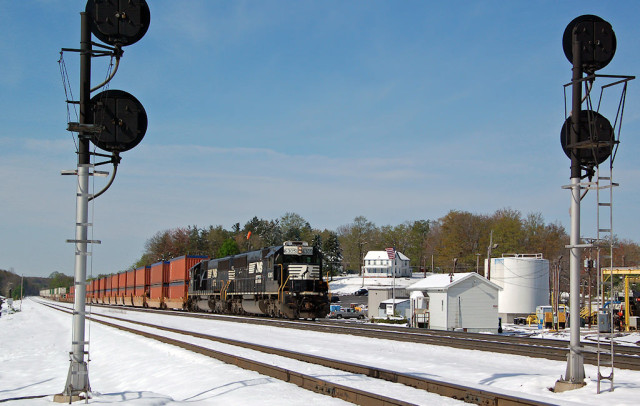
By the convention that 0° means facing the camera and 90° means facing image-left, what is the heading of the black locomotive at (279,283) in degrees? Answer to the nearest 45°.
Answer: approximately 315°

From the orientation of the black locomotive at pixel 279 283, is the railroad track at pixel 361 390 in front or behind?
in front

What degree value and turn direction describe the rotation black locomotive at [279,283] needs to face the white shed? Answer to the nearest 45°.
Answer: approximately 45° to its left

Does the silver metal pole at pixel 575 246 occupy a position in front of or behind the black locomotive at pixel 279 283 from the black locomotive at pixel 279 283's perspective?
in front
